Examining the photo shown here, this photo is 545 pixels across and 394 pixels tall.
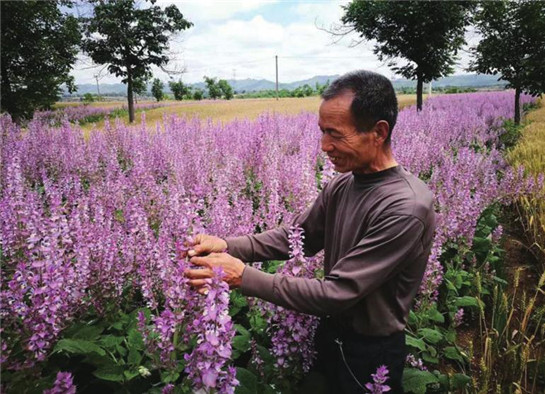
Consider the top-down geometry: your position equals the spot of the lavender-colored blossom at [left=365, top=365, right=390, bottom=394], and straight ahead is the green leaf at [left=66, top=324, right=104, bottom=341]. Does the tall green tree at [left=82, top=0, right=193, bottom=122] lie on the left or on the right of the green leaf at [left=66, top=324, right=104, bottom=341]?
right

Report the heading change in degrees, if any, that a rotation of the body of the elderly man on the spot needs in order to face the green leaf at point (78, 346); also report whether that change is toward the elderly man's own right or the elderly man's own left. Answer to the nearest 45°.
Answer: approximately 45° to the elderly man's own right

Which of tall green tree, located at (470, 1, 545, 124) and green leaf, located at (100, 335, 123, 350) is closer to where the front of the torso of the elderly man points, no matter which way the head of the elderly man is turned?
the green leaf

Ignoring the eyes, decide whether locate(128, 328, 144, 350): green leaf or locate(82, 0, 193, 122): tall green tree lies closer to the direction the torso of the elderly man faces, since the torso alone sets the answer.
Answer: the green leaf

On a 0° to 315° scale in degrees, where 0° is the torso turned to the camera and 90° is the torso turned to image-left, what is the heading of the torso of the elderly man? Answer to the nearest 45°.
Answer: approximately 45°

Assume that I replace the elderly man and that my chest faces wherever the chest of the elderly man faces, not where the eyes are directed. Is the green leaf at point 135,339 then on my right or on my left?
on my right

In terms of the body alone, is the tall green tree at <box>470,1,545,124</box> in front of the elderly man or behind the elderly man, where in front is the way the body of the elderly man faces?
behind
